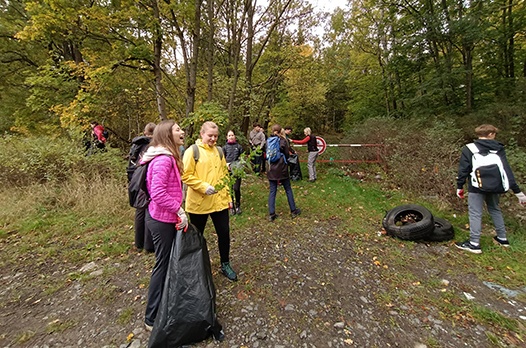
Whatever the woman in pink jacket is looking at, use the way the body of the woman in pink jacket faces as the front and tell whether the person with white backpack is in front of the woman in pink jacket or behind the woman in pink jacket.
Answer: in front

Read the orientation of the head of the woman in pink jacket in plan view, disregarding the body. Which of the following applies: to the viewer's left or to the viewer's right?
to the viewer's right

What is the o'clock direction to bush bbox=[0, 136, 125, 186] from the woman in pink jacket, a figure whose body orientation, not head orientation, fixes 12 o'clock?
The bush is roughly at 8 o'clock from the woman in pink jacket.

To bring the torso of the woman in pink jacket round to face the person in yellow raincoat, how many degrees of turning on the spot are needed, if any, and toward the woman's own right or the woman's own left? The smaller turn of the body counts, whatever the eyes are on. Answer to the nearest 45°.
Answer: approximately 45° to the woman's own left

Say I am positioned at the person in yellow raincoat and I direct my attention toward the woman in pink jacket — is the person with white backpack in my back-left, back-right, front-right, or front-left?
back-left

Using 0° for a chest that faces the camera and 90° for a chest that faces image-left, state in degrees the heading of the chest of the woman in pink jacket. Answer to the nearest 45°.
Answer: approximately 270°

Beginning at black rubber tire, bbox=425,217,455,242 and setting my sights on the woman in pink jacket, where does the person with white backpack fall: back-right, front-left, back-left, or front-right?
back-left
